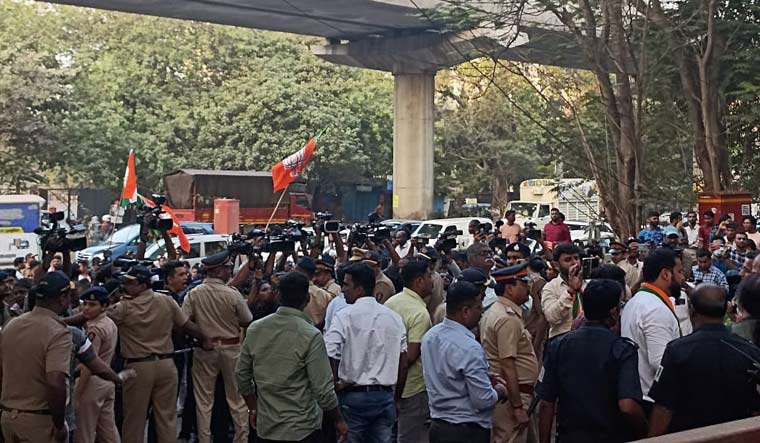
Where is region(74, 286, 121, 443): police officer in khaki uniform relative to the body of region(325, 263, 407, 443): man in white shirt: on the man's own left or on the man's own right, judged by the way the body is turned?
on the man's own left

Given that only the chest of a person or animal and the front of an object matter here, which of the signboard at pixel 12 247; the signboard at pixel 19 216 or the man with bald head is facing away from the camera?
the man with bald head

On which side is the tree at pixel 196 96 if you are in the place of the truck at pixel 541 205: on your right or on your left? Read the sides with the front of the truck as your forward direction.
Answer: on your right

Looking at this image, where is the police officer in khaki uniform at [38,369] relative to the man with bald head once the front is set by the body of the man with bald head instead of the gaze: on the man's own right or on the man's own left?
on the man's own left

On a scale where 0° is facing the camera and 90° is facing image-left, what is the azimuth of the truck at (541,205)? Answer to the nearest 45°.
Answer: approximately 45°

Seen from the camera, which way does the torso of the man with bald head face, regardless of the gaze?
away from the camera

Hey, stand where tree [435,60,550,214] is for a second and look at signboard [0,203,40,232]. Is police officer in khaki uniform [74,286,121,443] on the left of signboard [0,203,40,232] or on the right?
left

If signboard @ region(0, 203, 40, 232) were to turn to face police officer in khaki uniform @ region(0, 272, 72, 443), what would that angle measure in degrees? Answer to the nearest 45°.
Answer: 0° — it already faces them

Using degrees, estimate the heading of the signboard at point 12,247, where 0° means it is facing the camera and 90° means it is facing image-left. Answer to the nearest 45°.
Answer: approximately 0°

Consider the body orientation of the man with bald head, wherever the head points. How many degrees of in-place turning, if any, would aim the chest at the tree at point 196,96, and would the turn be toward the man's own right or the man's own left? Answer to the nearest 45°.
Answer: approximately 45° to the man's own left
